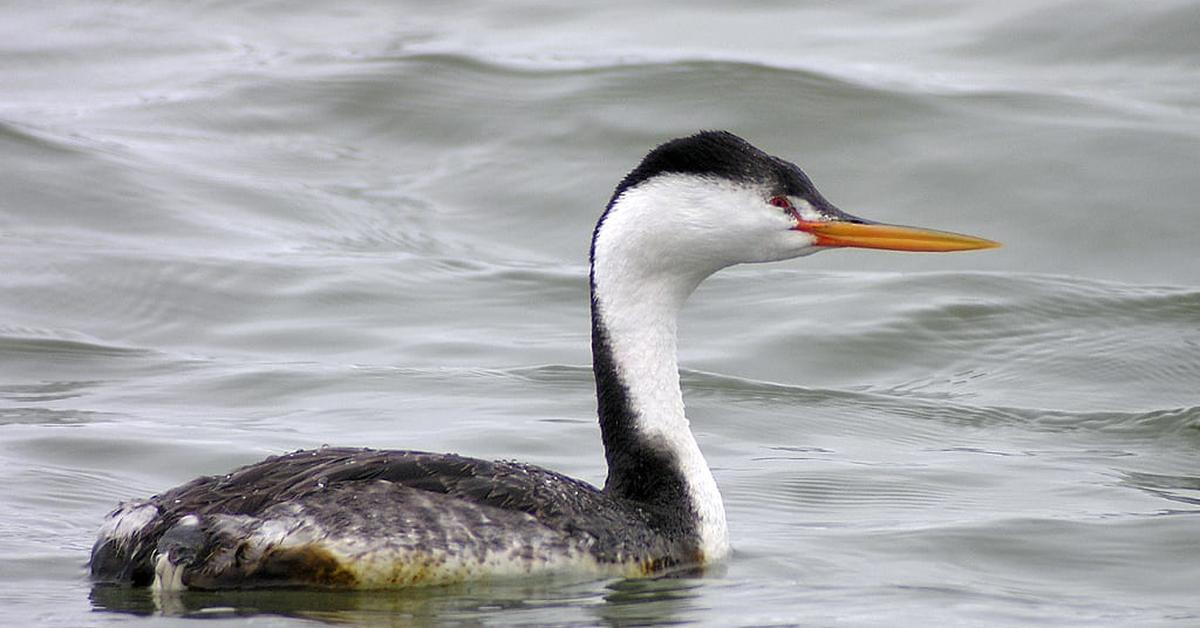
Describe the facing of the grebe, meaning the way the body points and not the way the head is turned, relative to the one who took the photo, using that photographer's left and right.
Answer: facing to the right of the viewer
